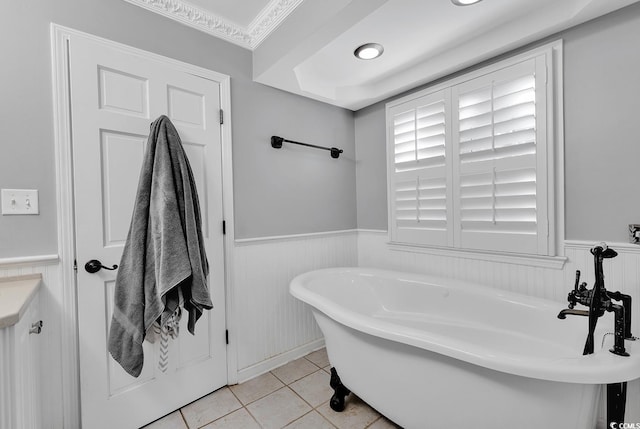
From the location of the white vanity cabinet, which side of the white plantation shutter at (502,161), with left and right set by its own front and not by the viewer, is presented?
front

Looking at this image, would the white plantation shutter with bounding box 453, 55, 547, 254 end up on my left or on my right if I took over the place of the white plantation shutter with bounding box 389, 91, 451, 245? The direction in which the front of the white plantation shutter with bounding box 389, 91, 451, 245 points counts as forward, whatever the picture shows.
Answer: on my left

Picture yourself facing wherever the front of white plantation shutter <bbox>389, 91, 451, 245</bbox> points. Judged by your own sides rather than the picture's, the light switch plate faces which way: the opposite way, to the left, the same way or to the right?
to the left

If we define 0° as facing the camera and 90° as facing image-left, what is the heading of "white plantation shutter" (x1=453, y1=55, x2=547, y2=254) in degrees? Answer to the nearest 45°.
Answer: approximately 45°

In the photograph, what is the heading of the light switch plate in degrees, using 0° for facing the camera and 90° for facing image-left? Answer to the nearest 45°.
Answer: approximately 0°
